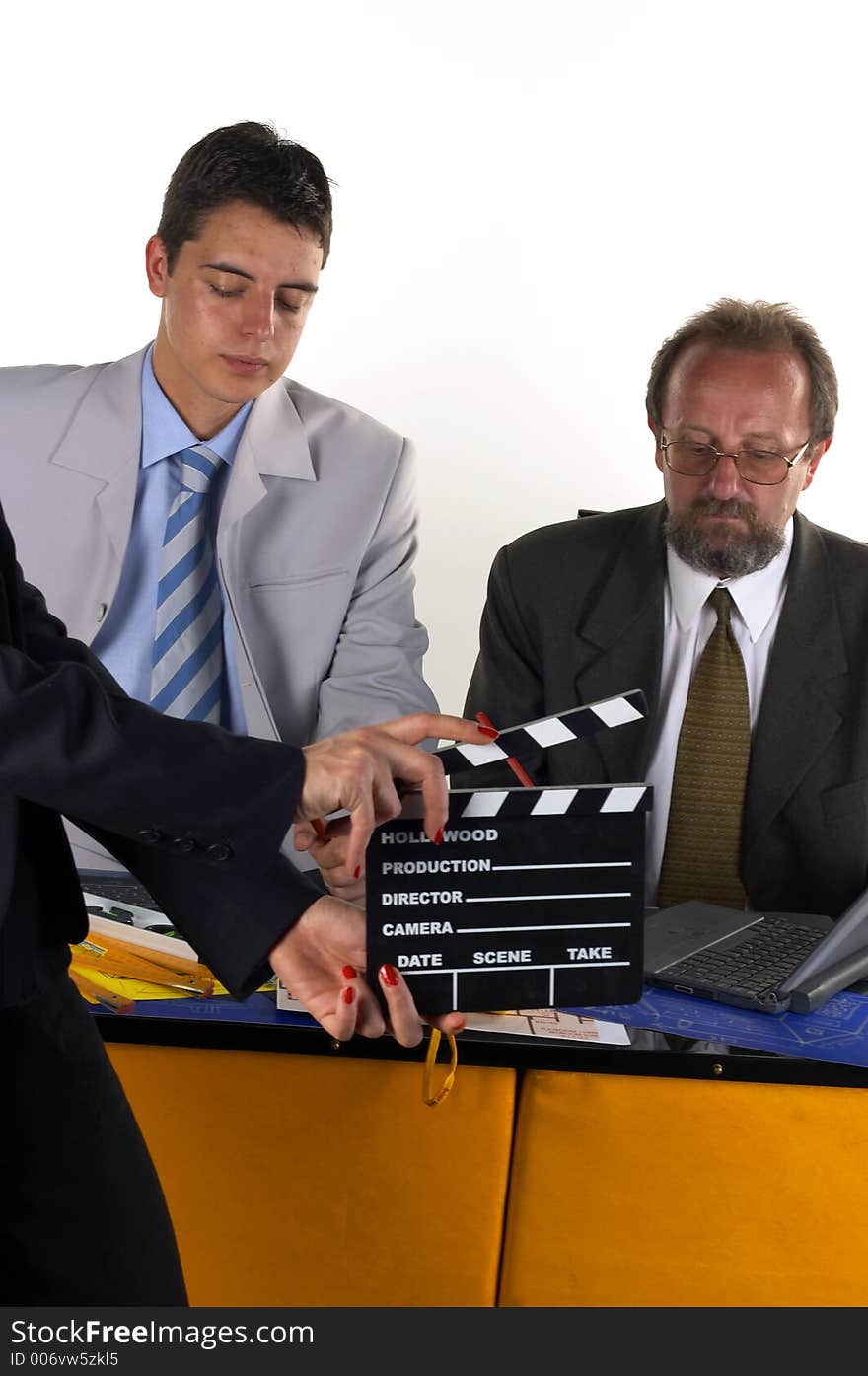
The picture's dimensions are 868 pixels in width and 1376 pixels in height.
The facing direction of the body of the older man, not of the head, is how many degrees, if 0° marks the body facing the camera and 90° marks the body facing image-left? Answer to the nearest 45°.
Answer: approximately 0°

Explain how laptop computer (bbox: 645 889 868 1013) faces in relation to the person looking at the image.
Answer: facing away from the viewer and to the left of the viewer

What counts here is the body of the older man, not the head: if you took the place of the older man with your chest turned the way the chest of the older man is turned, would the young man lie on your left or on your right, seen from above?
on your right

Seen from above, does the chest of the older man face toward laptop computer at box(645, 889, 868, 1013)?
yes

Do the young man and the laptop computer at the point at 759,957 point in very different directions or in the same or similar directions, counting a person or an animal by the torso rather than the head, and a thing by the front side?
very different directions

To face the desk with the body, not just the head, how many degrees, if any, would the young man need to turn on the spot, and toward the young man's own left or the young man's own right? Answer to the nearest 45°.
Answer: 0° — they already face it

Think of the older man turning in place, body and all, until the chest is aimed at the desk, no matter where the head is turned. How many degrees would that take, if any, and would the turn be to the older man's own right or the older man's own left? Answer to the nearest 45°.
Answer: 0° — they already face it

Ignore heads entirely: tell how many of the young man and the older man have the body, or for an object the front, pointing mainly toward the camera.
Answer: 2
